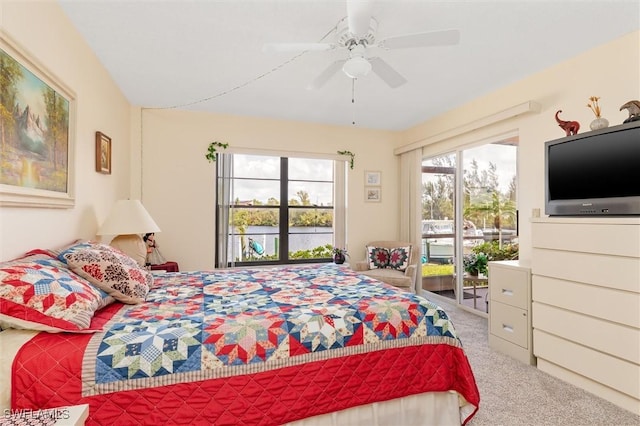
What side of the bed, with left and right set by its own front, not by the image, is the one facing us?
right

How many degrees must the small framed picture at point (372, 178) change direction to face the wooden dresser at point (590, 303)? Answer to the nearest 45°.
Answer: approximately 45° to its left

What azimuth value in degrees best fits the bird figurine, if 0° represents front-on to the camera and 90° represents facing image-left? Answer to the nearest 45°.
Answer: approximately 90°

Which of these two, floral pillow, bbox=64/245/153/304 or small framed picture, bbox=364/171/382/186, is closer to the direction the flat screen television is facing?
the floral pillow

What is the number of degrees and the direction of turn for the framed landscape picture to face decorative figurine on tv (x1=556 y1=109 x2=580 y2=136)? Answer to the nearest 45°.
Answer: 0° — it already faces it

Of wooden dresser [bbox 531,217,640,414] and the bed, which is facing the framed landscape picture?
the wooden dresser

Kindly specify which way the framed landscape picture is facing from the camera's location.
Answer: facing the viewer and to the right of the viewer

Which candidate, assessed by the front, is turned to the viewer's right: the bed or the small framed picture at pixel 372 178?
the bed

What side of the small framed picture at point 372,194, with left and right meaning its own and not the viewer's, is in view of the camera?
front

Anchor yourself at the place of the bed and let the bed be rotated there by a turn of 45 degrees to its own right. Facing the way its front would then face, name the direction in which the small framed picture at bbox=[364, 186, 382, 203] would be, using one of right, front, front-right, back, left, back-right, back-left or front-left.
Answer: left

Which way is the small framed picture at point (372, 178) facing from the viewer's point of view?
toward the camera

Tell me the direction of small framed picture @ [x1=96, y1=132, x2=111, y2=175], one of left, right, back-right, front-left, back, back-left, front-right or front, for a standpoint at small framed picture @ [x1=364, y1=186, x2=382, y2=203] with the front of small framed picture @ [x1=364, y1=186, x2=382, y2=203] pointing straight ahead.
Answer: front-right

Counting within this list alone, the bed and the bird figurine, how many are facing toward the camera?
0

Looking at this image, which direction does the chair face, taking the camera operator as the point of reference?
facing the viewer and to the left of the viewer
